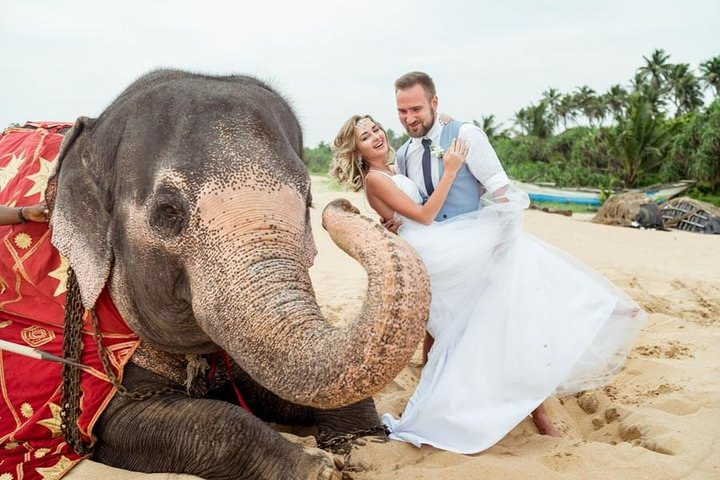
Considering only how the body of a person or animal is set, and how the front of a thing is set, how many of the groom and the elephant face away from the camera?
0

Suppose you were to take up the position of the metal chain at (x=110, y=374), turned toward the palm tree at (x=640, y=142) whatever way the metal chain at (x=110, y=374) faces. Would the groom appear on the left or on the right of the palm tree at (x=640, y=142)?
right

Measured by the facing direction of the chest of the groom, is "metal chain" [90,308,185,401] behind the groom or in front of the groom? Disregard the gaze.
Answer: in front

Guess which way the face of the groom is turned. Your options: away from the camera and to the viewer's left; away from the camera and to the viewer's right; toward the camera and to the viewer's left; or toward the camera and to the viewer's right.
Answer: toward the camera and to the viewer's left

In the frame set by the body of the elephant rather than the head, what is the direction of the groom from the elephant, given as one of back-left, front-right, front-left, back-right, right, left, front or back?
left

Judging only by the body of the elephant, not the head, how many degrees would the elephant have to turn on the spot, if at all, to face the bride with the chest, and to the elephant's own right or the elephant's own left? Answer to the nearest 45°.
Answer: approximately 90° to the elephant's own left

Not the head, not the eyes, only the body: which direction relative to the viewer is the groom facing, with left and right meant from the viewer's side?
facing the viewer and to the left of the viewer

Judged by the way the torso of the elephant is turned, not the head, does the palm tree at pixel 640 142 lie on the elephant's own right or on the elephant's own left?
on the elephant's own left

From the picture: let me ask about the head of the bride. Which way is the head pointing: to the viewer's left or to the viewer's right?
to the viewer's left

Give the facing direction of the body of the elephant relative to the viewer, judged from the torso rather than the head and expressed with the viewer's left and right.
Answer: facing the viewer and to the right of the viewer

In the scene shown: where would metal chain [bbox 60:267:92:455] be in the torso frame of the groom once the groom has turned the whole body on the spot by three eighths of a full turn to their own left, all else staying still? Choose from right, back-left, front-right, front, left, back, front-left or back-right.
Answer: back-right
